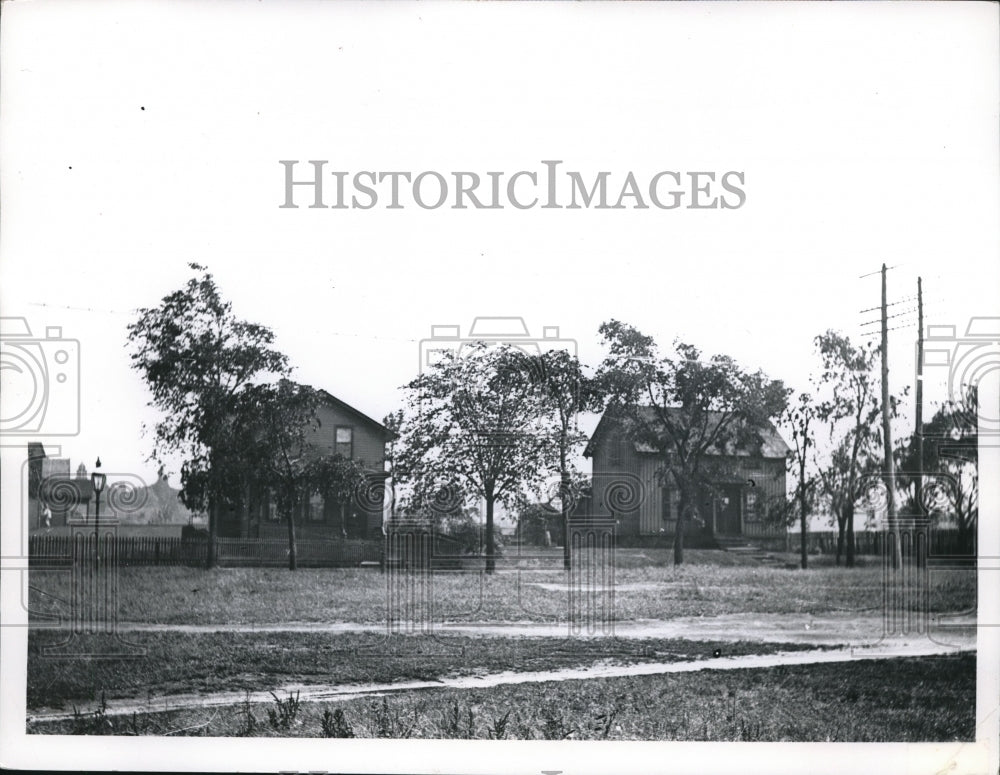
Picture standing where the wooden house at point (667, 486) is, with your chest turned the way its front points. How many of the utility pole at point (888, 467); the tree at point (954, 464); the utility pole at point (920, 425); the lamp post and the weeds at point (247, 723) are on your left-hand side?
3

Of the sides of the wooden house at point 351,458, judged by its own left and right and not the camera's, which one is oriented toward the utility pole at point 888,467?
left

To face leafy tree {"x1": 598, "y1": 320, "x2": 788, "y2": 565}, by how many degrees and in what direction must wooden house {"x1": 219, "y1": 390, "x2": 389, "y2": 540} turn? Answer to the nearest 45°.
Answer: approximately 90° to its left

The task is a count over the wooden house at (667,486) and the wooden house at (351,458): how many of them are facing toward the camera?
2

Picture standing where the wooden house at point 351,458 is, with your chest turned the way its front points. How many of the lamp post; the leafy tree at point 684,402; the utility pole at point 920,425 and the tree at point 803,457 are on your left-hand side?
3

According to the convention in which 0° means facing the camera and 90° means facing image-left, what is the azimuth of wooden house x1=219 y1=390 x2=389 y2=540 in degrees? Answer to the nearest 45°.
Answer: approximately 0°

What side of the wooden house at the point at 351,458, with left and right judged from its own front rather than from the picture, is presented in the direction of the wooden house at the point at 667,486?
left

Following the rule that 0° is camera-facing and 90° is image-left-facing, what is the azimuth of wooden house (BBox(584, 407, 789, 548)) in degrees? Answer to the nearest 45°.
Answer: approximately 0°

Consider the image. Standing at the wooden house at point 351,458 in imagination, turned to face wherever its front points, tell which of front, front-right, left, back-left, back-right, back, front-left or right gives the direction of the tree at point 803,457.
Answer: left
